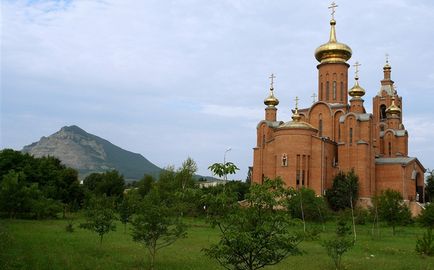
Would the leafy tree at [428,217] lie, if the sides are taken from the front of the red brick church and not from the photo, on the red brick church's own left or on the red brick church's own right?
on the red brick church's own right

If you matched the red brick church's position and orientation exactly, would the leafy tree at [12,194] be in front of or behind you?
behind

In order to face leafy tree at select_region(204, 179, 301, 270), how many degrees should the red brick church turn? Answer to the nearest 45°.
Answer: approximately 135° to its right

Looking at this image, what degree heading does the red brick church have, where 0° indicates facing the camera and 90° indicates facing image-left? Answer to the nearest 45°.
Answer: approximately 225°

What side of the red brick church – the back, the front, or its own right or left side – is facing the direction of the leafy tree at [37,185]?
back

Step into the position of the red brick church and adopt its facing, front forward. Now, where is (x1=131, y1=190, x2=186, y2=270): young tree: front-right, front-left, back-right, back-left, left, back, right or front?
back-right

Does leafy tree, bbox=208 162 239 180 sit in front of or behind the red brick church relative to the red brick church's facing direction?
behind
